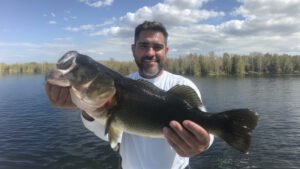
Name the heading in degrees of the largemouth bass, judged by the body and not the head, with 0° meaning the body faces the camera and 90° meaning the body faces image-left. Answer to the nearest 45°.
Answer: approximately 90°

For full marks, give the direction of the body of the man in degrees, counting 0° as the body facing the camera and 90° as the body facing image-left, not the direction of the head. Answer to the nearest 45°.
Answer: approximately 0°
